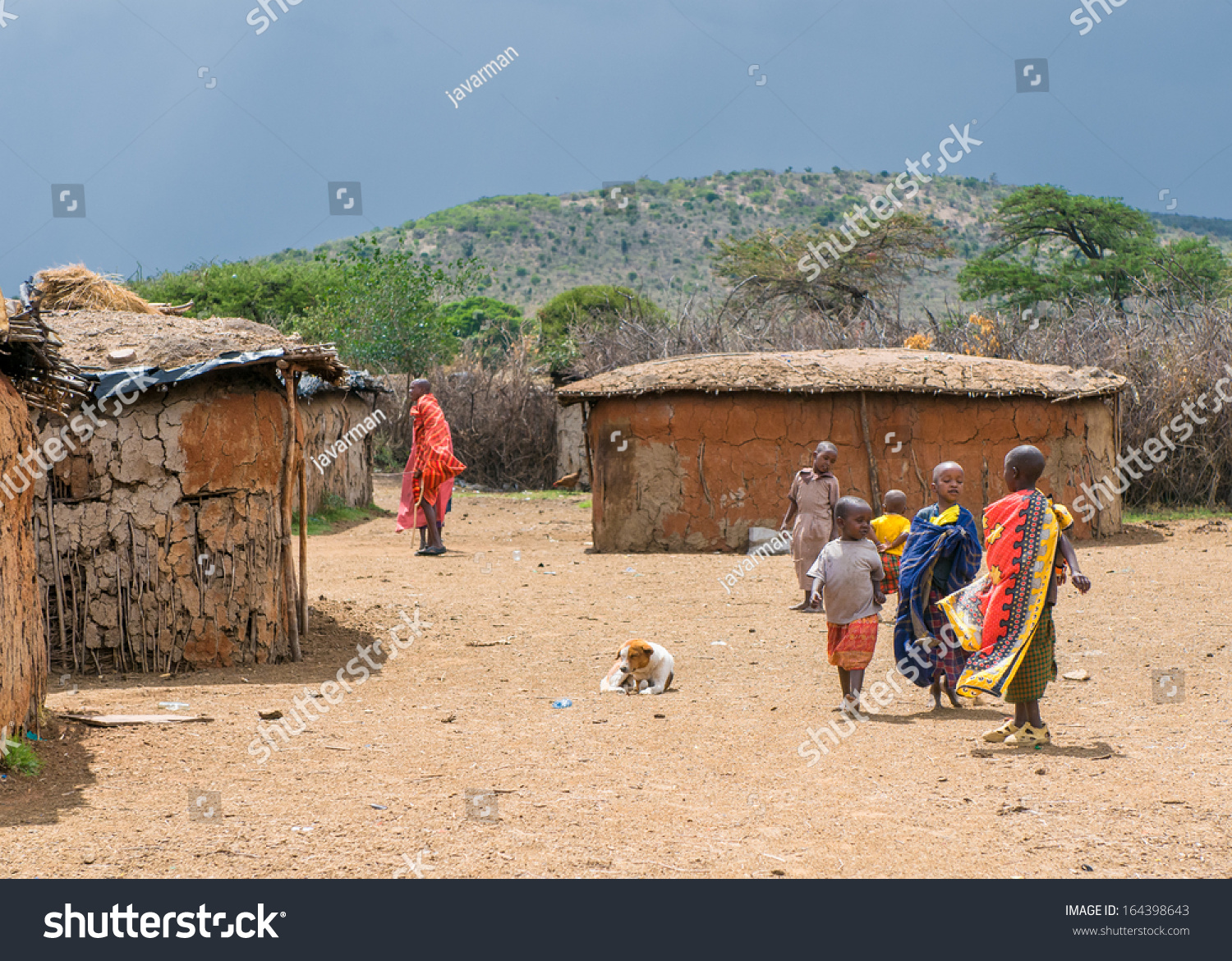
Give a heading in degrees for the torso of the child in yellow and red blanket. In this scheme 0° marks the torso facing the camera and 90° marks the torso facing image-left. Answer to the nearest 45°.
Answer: approximately 135°
